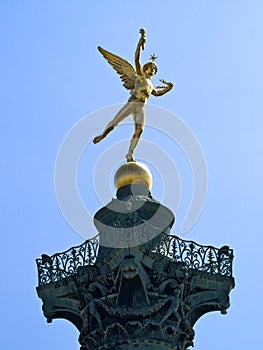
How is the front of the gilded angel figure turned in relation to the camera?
facing the viewer and to the right of the viewer
